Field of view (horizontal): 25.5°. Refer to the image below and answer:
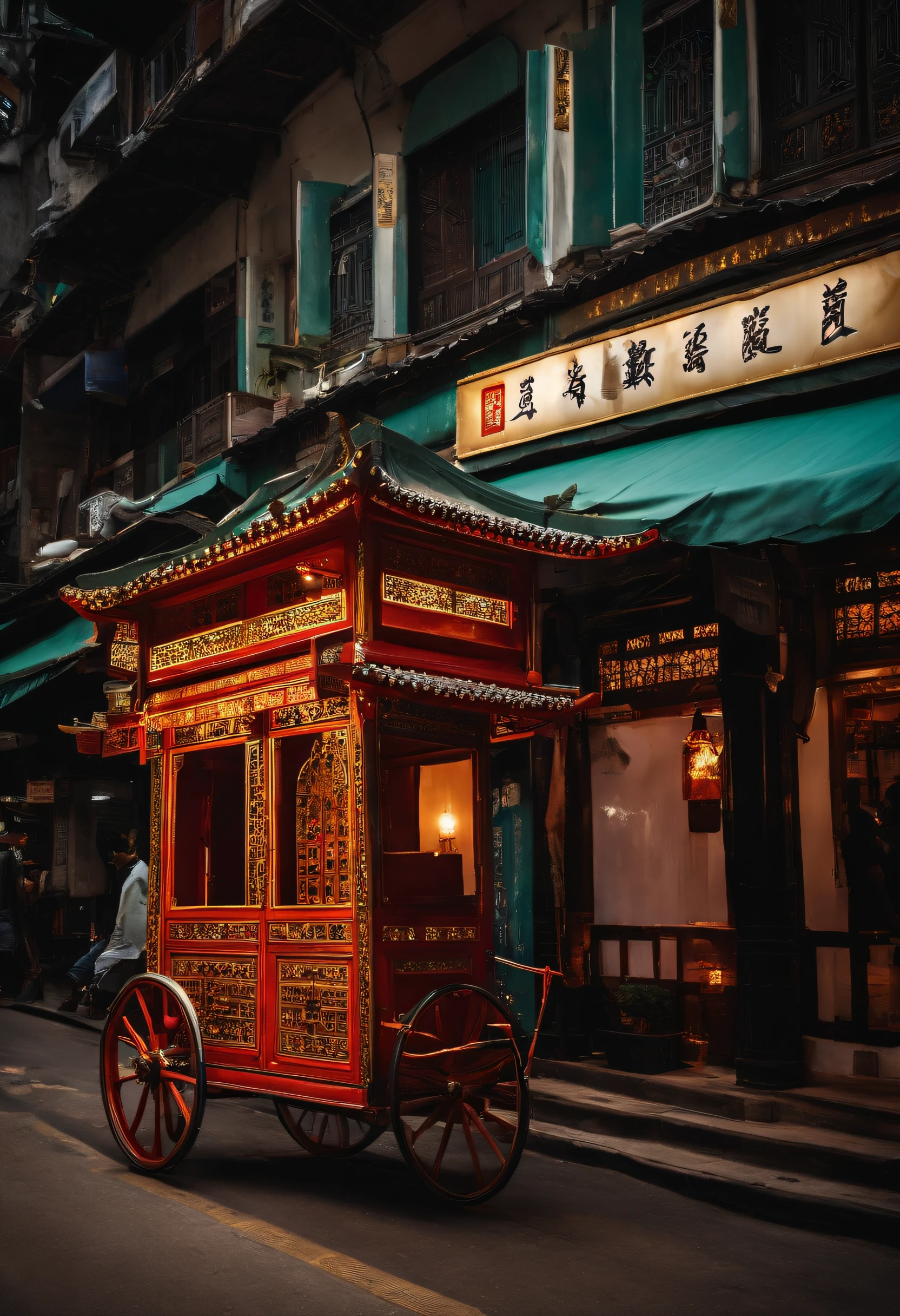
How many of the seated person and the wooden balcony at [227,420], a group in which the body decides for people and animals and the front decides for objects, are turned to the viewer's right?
0

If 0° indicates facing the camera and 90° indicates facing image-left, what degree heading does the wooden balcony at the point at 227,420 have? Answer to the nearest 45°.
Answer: approximately 45°

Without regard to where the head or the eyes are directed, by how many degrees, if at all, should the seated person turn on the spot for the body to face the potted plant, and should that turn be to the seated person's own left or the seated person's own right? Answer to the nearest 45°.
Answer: approximately 135° to the seated person's own left

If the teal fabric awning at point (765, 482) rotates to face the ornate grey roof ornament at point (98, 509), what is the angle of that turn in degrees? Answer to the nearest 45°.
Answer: approximately 90° to its right

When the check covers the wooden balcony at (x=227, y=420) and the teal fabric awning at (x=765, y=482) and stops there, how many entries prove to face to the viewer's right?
0

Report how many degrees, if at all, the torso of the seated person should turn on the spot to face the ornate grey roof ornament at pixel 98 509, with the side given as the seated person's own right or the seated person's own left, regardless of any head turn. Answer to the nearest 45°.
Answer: approximately 90° to the seated person's own right

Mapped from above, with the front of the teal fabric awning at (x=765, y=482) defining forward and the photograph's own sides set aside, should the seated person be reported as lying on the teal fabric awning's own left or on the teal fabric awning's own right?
on the teal fabric awning's own right

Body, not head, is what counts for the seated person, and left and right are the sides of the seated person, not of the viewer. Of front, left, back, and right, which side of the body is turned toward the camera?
left
